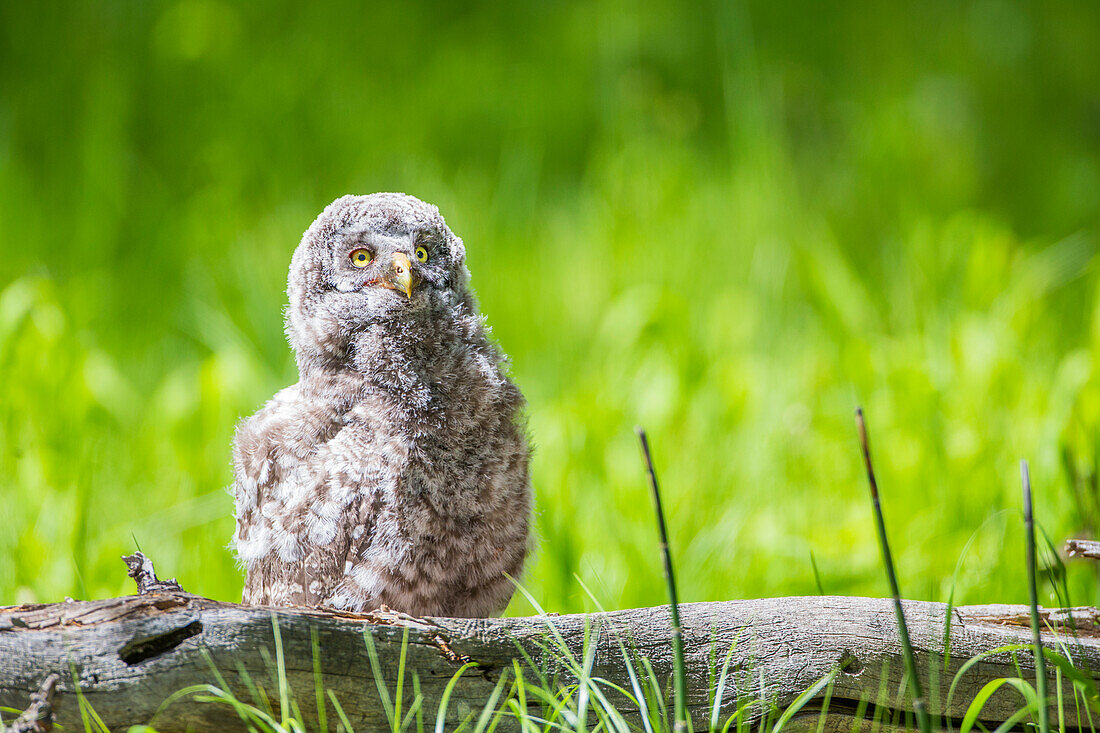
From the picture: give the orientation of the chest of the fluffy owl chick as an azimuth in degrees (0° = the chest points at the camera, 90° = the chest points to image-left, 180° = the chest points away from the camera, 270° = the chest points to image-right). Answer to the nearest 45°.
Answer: approximately 315°
